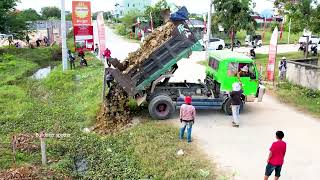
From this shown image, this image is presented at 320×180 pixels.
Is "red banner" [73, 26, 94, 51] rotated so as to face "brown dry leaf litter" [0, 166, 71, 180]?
yes

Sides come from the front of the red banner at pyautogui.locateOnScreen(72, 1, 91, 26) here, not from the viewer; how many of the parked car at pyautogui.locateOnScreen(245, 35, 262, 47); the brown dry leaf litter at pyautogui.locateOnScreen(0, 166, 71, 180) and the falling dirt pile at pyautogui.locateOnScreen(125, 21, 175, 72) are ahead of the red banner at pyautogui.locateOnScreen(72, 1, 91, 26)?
2

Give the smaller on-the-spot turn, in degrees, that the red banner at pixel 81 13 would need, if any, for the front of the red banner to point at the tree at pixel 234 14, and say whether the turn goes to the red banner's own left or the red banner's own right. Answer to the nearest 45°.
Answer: approximately 135° to the red banner's own left

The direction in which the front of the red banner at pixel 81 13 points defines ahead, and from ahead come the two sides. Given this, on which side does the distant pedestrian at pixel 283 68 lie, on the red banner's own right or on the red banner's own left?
on the red banner's own left

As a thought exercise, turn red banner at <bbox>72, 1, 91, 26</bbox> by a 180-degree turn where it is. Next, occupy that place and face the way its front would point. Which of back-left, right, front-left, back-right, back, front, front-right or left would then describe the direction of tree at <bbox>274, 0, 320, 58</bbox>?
back-right

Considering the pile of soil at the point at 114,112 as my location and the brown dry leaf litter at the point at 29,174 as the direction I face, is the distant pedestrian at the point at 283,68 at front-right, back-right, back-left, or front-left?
back-left

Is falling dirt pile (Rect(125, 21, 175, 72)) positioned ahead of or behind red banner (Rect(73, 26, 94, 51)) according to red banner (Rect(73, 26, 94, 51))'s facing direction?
ahead

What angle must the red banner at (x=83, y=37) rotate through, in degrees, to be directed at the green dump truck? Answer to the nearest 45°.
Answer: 0° — it already faces it

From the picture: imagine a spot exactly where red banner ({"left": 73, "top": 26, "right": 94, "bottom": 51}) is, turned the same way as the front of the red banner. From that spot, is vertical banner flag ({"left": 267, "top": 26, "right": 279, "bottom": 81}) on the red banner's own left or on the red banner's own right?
on the red banner's own left

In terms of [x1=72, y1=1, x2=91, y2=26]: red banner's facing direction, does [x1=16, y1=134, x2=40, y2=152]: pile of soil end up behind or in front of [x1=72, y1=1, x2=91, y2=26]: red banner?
in front

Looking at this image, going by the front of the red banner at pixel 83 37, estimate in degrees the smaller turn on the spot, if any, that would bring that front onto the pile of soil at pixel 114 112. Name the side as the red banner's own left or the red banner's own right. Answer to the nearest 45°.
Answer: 0° — it already faces it

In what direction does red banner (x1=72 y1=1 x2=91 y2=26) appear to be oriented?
toward the camera

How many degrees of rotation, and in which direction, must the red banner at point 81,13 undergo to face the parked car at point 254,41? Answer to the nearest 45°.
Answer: approximately 135° to its left

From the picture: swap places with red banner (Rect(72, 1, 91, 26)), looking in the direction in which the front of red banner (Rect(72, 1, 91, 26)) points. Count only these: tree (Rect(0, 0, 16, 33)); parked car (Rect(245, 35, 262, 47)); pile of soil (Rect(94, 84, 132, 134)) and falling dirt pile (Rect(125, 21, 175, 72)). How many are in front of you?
2

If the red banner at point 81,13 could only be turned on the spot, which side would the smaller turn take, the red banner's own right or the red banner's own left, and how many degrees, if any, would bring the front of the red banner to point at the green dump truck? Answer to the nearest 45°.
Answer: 0° — it already faces it

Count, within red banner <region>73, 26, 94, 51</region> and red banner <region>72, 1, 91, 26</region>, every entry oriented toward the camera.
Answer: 2

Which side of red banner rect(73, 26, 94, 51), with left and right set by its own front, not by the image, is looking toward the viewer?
front

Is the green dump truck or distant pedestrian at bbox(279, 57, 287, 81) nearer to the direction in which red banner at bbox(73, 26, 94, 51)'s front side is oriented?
the green dump truck
